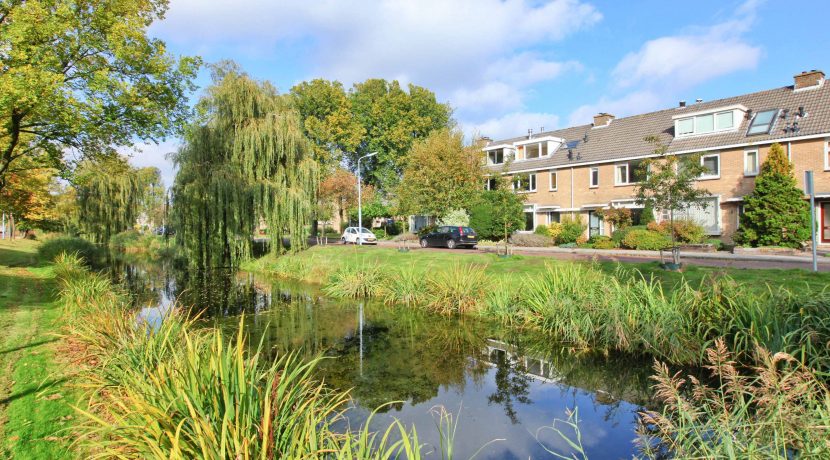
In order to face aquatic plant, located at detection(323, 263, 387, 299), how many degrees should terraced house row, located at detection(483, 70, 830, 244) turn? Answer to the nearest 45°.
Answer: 0° — it already faces it

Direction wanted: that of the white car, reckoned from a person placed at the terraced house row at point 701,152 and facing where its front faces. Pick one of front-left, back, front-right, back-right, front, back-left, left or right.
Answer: front-right

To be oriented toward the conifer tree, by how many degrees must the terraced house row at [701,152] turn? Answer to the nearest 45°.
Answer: approximately 90° to its left

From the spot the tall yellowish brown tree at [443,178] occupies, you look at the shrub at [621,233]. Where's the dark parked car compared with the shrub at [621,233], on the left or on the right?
right

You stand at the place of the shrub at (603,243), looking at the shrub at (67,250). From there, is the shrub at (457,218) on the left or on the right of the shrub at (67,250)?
right

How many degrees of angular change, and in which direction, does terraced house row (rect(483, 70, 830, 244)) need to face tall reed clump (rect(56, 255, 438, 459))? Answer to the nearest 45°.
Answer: approximately 45° to its left

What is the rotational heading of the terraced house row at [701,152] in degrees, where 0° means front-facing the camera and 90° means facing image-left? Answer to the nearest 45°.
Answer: approximately 45°

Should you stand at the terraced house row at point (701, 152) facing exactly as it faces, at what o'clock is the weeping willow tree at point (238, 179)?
The weeping willow tree is roughly at 12 o'clock from the terraced house row.

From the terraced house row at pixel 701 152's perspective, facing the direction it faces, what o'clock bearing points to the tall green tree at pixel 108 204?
The tall green tree is roughly at 1 o'clock from the terraced house row.

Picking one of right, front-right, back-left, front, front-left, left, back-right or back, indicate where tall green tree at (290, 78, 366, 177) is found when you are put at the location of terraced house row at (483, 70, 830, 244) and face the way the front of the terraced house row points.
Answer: front-right

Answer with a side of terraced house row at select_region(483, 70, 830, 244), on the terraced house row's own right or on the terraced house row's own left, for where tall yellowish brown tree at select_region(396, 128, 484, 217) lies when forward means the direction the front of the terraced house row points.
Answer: on the terraced house row's own right
